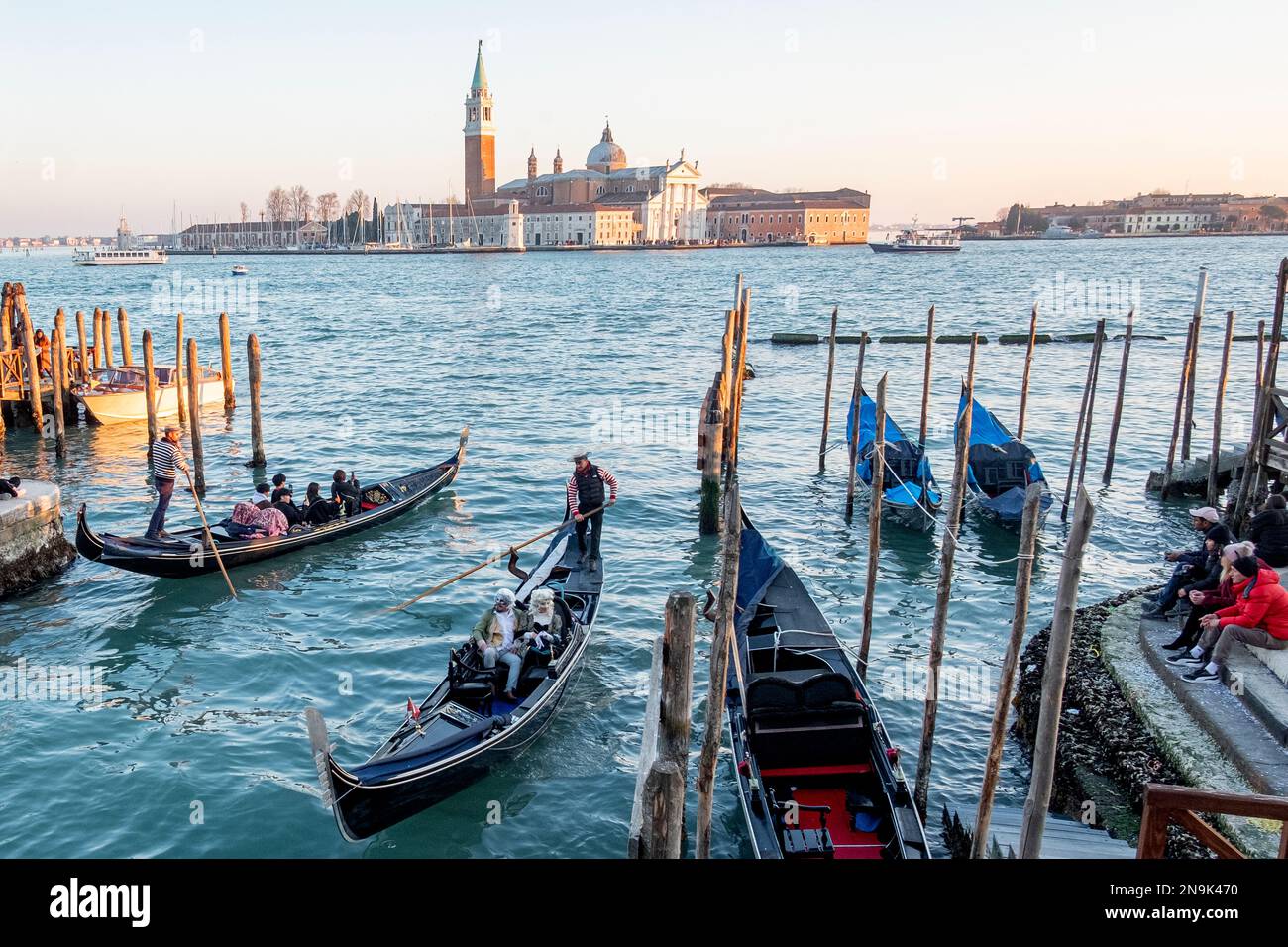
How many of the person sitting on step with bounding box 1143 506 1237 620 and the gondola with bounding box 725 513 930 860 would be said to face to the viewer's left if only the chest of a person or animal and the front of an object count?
1

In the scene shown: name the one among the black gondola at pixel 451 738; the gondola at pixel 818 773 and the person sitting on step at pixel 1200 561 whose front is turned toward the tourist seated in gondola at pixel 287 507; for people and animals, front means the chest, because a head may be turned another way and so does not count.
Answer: the person sitting on step

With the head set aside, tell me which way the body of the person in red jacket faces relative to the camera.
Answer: to the viewer's left

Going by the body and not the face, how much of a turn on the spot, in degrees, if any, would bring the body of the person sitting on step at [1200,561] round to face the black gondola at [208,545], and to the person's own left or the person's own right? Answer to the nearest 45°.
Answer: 0° — they already face it

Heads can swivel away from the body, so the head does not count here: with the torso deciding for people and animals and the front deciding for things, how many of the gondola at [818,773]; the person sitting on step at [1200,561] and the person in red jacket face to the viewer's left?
2

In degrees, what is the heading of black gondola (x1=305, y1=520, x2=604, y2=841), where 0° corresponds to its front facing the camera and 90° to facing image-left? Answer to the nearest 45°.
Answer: approximately 45°

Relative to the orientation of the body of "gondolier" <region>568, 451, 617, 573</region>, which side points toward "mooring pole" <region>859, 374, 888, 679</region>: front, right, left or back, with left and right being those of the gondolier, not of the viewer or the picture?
left

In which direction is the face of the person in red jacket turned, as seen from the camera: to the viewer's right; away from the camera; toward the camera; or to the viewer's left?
to the viewer's left

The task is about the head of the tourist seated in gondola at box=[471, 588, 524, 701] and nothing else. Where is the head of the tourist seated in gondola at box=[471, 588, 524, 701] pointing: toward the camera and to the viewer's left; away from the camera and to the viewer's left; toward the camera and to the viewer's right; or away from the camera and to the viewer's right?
toward the camera and to the viewer's left

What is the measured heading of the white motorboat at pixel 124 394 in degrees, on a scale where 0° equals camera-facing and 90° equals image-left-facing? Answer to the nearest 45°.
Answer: approximately 45°

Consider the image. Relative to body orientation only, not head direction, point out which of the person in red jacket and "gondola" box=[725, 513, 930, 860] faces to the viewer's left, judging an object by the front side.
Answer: the person in red jacket

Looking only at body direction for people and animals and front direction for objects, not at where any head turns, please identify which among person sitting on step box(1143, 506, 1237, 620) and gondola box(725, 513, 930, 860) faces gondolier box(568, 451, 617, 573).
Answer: the person sitting on step
